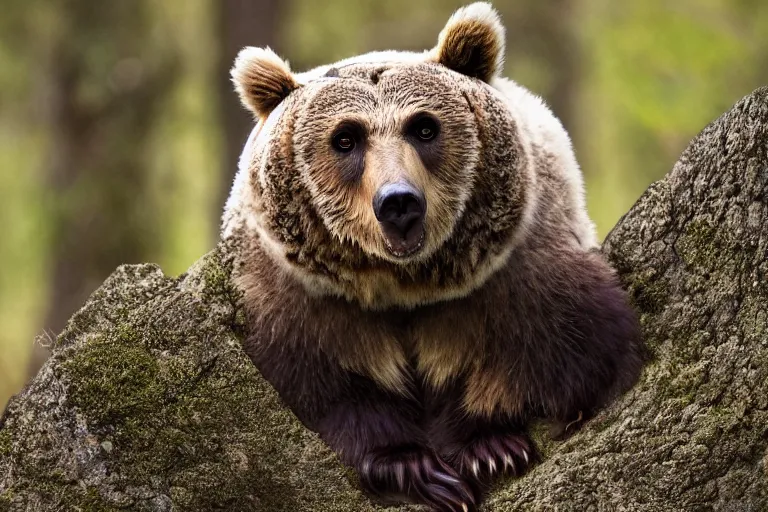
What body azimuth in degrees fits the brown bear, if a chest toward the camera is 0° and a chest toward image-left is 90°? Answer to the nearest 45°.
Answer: approximately 0°
